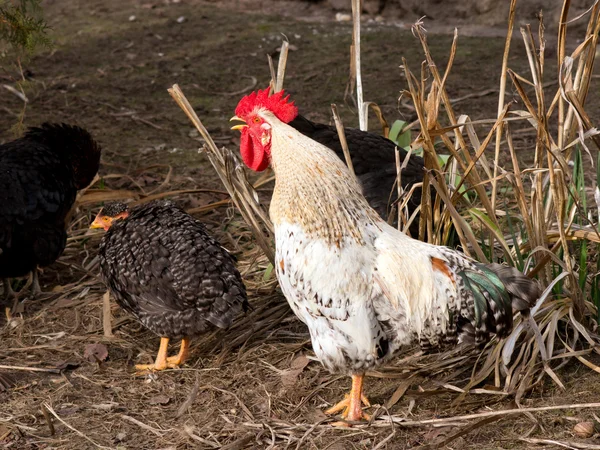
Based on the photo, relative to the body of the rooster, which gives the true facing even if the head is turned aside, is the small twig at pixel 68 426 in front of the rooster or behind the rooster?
in front

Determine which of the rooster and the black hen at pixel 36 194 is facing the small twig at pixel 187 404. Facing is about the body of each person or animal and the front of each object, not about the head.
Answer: the rooster

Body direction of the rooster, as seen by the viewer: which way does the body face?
to the viewer's left

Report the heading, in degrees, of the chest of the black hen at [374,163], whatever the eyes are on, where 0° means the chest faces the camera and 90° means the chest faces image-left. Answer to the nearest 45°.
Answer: approximately 90°

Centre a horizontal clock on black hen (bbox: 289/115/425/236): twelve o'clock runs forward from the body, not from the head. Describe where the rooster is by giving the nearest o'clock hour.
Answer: The rooster is roughly at 9 o'clock from the black hen.

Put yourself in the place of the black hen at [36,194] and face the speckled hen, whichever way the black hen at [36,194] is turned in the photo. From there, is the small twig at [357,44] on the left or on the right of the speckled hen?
left

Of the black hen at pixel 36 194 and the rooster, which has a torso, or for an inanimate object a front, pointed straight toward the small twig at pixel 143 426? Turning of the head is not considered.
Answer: the rooster

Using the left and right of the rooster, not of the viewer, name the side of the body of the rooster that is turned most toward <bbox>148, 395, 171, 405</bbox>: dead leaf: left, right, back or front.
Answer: front
